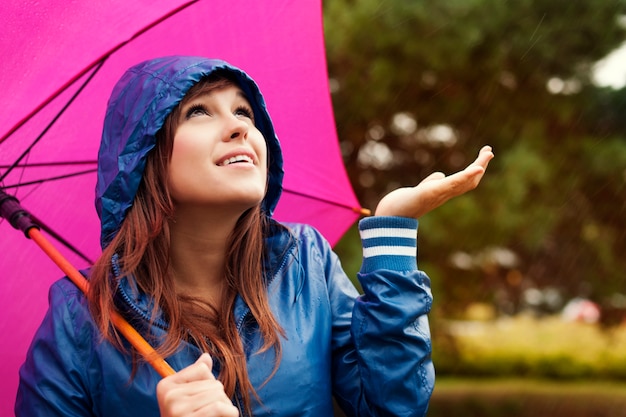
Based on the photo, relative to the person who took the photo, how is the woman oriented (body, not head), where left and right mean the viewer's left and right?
facing the viewer and to the right of the viewer
